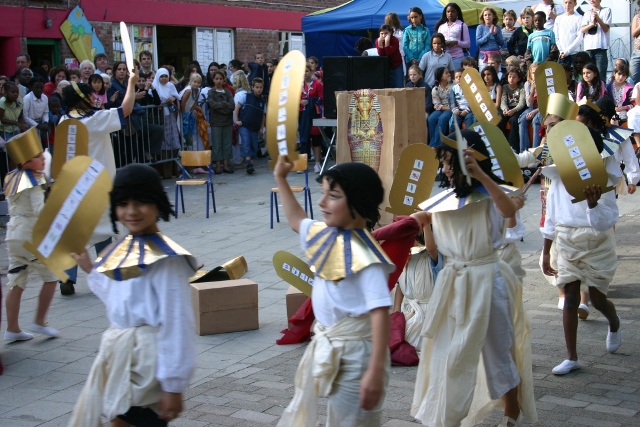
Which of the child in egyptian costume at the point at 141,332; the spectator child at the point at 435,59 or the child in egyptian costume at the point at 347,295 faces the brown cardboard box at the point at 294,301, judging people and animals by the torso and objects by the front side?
the spectator child

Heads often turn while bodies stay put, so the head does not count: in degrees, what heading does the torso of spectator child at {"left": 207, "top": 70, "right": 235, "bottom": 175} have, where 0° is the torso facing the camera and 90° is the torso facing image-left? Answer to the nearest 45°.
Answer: approximately 0°

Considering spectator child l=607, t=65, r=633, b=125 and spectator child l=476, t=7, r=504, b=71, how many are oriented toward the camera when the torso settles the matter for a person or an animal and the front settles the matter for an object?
2

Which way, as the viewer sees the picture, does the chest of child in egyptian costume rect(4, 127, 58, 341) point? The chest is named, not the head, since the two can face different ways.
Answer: to the viewer's right

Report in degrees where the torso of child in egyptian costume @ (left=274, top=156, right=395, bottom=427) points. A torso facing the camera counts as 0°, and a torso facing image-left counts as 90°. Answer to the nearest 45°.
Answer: approximately 45°

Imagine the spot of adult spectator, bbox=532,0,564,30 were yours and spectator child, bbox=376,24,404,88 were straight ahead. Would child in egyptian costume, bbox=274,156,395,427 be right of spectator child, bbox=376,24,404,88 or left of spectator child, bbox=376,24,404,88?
left

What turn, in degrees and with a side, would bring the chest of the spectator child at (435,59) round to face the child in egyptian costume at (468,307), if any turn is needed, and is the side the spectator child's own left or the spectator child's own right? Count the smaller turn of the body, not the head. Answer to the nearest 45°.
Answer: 0° — they already face them

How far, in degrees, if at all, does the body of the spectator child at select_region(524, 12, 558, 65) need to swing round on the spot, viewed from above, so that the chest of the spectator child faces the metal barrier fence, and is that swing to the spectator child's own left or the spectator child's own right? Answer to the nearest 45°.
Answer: approximately 45° to the spectator child's own right

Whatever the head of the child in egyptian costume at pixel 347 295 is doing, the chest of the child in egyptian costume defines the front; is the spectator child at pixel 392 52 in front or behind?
behind

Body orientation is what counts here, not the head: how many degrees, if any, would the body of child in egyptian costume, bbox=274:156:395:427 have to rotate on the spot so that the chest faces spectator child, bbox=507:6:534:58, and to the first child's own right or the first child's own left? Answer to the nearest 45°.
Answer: approximately 135° to the first child's own right
